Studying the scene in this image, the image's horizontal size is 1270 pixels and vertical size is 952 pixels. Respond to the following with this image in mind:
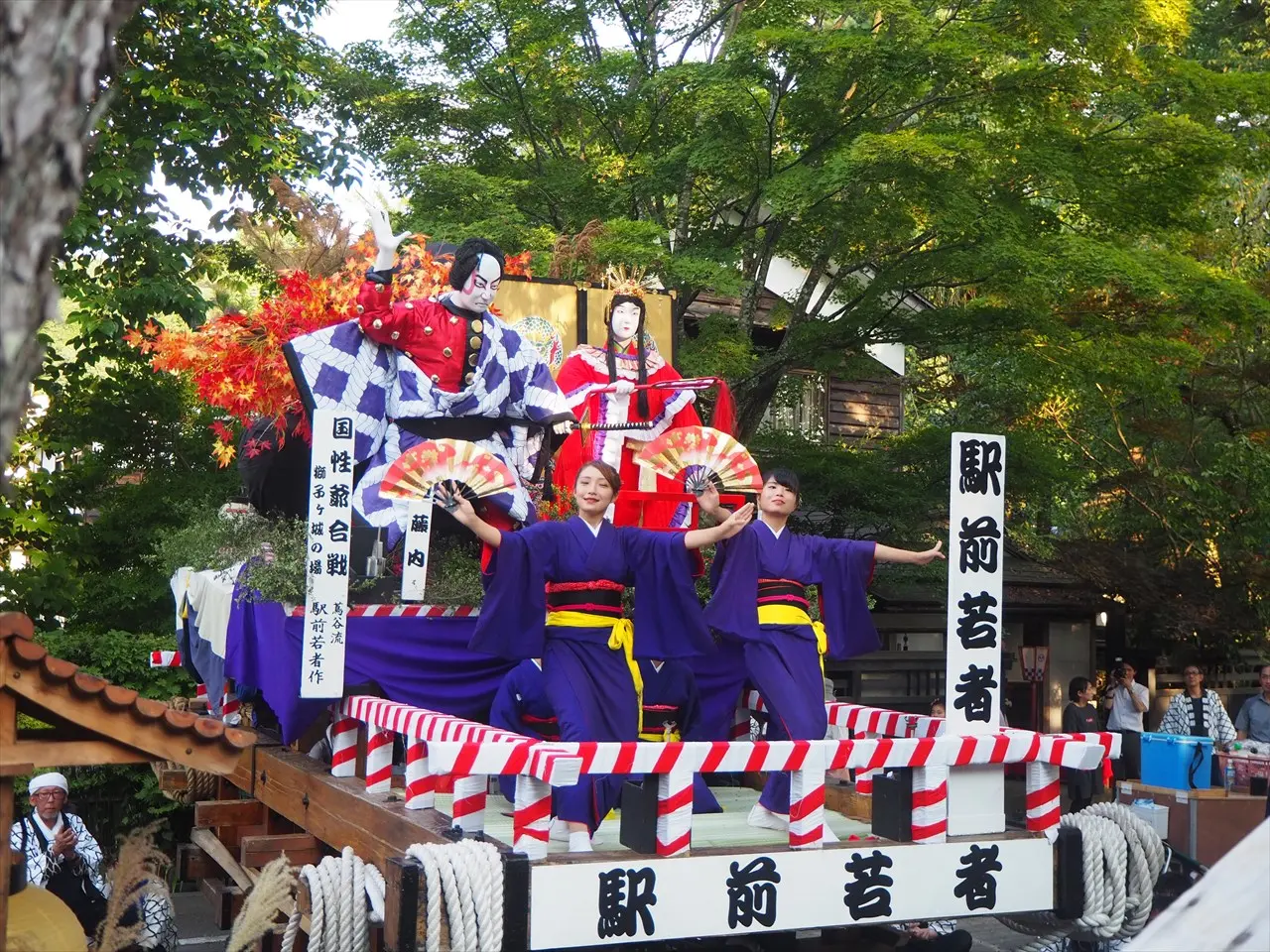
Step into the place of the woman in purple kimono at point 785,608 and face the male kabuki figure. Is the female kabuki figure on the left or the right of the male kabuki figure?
right

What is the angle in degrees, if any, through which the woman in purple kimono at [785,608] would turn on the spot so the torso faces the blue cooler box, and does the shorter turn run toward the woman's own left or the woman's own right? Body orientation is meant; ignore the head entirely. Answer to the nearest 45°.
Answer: approximately 135° to the woman's own left

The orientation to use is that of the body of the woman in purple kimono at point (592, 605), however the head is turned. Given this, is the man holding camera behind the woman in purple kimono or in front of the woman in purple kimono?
behind

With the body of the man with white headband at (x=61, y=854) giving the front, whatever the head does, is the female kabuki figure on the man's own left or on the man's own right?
on the man's own left

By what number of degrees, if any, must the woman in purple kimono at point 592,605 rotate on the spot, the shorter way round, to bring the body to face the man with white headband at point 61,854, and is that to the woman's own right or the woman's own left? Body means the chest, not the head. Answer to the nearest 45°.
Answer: approximately 90° to the woman's own right

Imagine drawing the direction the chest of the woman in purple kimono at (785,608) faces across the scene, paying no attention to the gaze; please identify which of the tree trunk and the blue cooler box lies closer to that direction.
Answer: the tree trunk

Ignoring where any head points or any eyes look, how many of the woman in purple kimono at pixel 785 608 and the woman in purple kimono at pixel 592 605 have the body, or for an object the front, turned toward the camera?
2

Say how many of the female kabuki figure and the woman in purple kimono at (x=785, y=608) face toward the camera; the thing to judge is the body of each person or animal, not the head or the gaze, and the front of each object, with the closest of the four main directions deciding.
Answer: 2

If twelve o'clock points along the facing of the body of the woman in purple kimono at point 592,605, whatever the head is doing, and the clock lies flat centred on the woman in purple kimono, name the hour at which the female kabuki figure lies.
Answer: The female kabuki figure is roughly at 6 o'clock from the woman in purple kimono.

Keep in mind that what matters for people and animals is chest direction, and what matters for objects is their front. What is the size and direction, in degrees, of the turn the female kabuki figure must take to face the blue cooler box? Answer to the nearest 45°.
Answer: approximately 135° to its left

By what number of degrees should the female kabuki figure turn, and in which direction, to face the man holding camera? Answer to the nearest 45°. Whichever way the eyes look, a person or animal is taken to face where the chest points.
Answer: approximately 135° to its left

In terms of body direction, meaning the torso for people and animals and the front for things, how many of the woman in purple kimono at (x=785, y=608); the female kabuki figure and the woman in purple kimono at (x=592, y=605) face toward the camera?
3
